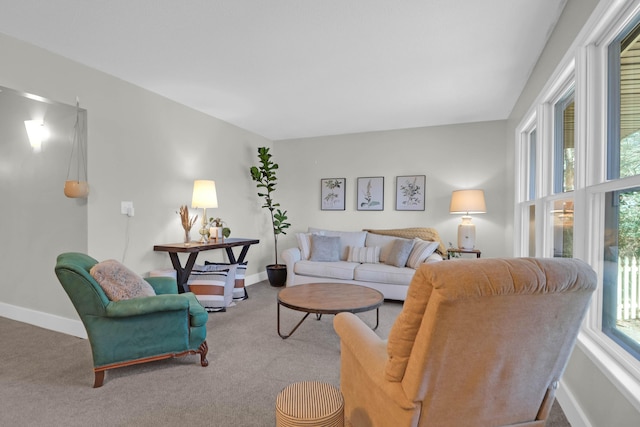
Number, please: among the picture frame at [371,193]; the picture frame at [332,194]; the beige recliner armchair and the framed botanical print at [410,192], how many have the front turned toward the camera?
3

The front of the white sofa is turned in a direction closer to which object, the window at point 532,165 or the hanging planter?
the hanging planter

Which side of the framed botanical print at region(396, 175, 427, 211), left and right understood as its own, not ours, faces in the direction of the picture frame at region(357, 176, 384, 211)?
right

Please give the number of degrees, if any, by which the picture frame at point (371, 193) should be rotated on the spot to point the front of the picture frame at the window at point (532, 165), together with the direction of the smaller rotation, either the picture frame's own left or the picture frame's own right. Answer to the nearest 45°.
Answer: approximately 45° to the picture frame's own left

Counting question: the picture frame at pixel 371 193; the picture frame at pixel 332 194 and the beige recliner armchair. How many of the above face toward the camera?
2

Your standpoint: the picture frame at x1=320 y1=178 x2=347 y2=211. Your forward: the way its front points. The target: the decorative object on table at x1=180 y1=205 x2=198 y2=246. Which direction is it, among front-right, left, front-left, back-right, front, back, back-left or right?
front-right

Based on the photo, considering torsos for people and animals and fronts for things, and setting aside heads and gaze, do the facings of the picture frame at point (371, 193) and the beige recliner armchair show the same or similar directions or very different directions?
very different directions

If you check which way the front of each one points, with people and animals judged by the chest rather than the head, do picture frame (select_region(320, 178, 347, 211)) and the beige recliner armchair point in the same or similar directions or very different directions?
very different directions

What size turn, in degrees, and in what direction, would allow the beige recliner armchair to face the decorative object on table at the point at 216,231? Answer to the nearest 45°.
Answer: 0° — it already faces it

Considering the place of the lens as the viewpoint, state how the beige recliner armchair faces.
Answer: facing away from the viewer and to the left of the viewer

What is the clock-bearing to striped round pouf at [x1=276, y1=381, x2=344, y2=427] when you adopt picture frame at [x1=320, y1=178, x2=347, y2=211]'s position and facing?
The striped round pouf is roughly at 12 o'clock from the picture frame.

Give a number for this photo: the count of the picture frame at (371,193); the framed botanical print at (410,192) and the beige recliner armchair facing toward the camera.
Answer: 2

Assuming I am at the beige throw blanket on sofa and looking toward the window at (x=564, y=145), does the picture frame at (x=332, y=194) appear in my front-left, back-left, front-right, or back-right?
back-right

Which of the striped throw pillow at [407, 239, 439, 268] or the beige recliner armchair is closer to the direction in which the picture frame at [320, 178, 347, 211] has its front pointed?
the beige recliner armchair

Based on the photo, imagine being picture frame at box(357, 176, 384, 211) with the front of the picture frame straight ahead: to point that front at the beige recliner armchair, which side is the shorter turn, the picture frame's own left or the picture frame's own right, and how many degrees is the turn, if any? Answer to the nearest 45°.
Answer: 0° — it already faces it

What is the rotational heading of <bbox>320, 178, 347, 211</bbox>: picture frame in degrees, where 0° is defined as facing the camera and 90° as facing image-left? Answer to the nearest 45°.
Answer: approximately 0°
